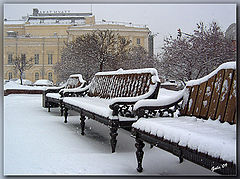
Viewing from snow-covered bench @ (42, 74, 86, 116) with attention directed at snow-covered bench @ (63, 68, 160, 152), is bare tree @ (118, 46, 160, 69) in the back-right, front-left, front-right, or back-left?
back-left

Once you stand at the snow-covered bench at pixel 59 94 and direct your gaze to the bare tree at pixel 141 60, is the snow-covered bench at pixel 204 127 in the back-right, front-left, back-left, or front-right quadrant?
back-right

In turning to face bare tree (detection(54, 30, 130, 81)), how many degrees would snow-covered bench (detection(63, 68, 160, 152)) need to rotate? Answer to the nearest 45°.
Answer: approximately 135° to its right

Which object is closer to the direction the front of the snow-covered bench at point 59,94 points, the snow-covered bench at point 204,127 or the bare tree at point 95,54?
the snow-covered bench

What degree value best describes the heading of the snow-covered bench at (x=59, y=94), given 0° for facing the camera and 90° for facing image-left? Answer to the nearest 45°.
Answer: approximately 45°

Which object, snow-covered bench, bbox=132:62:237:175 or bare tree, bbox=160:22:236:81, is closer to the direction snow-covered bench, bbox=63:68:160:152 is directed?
the snow-covered bench

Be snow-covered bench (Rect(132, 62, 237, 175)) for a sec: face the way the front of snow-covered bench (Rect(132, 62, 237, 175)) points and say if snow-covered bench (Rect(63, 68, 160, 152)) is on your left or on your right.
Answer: on your right

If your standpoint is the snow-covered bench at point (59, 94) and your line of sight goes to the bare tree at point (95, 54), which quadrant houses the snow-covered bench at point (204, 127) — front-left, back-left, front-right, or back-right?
back-right

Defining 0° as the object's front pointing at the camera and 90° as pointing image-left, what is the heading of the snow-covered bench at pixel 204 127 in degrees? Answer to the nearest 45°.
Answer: approximately 45°
